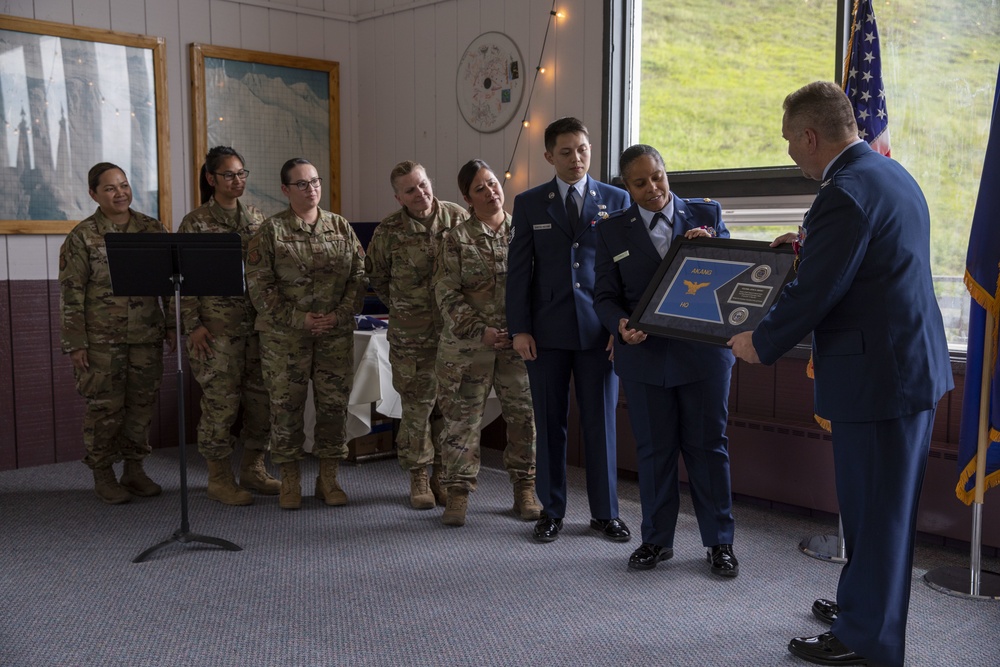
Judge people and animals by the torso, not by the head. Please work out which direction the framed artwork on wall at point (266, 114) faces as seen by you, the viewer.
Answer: facing the viewer and to the right of the viewer

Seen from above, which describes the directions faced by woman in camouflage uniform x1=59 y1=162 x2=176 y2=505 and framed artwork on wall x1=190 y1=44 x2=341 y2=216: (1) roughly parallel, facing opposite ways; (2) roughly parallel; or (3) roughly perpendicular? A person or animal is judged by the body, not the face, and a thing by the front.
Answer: roughly parallel

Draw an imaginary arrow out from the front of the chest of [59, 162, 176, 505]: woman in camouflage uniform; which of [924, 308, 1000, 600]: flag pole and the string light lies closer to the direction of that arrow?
the flag pole

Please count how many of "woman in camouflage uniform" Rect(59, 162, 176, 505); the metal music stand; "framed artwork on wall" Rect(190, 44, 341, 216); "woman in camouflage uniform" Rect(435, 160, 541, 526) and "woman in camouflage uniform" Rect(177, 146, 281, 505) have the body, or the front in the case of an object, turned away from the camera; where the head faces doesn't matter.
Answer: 1

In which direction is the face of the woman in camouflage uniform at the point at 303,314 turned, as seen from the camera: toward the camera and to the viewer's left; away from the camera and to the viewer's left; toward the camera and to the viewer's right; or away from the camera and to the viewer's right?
toward the camera and to the viewer's right

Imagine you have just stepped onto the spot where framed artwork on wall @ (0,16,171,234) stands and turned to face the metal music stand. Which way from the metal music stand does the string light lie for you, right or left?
left

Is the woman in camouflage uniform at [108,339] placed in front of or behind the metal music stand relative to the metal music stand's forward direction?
in front

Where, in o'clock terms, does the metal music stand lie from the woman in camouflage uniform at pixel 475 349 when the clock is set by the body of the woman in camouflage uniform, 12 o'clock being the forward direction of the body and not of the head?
The metal music stand is roughly at 4 o'clock from the woman in camouflage uniform.

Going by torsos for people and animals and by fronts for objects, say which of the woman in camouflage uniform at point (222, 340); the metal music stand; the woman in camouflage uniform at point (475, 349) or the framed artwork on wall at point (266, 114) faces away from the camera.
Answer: the metal music stand

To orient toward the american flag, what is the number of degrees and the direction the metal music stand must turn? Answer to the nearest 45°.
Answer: approximately 90° to its right

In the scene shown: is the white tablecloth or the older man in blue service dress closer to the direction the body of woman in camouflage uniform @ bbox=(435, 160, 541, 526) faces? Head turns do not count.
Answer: the older man in blue service dress

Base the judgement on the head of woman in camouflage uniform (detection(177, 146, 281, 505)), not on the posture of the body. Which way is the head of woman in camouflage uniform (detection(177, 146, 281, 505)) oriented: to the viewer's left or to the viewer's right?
to the viewer's right

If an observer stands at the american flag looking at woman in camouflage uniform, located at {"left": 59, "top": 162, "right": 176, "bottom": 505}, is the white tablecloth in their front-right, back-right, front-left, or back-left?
front-right

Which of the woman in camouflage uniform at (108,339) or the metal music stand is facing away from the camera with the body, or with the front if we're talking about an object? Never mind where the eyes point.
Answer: the metal music stand

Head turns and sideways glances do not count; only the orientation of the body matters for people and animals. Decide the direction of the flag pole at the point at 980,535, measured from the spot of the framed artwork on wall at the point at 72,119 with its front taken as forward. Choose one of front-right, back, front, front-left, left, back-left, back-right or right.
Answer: front

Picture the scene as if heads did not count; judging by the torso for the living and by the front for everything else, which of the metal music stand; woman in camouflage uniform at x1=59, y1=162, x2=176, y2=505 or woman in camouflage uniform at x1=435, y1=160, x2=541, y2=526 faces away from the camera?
the metal music stand

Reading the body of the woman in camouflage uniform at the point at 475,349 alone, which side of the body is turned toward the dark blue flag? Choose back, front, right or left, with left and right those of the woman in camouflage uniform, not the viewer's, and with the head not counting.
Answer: front
